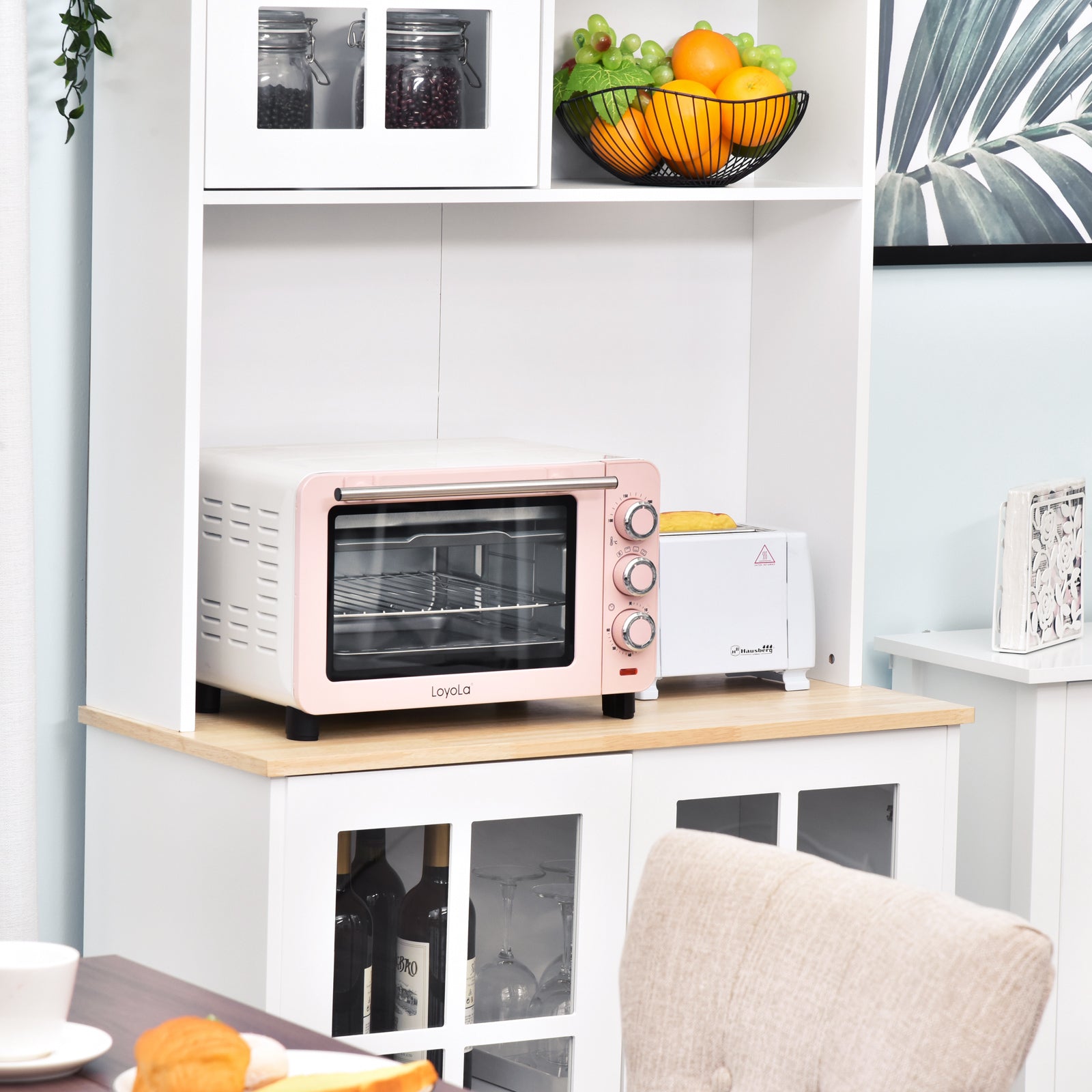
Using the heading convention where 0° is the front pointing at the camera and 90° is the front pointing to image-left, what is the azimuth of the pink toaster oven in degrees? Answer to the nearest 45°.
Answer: approximately 315°

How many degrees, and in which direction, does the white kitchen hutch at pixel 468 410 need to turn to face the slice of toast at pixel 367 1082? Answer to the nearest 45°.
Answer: approximately 45° to its right

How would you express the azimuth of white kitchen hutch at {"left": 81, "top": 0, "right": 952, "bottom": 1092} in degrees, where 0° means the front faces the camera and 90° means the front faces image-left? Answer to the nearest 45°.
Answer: approximately 315°

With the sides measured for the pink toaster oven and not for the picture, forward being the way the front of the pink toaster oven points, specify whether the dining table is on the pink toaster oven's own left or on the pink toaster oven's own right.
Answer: on the pink toaster oven's own right

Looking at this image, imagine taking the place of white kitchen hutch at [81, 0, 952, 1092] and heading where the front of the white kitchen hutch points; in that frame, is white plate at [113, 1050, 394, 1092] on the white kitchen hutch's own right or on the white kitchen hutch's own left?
on the white kitchen hutch's own right

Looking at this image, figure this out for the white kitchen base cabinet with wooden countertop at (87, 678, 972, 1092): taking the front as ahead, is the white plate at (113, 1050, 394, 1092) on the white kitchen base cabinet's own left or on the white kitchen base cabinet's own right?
on the white kitchen base cabinet's own right

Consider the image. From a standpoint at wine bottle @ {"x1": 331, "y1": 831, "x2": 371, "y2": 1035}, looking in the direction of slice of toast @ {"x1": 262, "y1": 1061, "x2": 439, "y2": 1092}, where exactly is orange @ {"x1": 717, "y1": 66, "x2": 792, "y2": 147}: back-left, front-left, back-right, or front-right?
back-left

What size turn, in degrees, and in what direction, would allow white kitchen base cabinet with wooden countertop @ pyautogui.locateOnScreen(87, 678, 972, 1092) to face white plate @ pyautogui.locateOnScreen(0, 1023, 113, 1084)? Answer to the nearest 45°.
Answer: approximately 45° to its right

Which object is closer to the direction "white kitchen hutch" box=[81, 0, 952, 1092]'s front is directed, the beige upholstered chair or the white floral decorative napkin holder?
the beige upholstered chair
